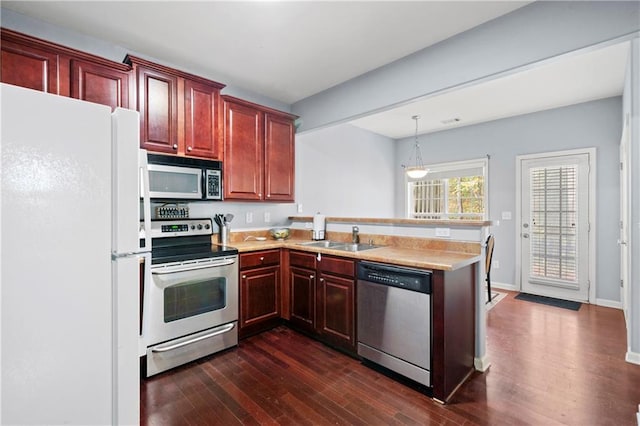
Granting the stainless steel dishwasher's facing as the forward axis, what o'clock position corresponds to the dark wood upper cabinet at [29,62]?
The dark wood upper cabinet is roughly at 1 o'clock from the stainless steel dishwasher.

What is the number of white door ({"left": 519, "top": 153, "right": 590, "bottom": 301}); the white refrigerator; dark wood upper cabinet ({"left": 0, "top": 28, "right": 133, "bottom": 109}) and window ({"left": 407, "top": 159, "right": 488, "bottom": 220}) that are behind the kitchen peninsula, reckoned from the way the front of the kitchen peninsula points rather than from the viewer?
2

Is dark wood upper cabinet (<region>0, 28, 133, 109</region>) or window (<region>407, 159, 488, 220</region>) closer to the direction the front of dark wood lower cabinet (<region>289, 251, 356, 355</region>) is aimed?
the dark wood upper cabinet

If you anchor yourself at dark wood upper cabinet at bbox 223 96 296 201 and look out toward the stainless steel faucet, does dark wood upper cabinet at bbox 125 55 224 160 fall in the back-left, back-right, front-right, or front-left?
back-right

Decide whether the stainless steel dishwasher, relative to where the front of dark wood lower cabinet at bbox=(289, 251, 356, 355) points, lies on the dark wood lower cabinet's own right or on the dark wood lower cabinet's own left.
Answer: on the dark wood lower cabinet's own left

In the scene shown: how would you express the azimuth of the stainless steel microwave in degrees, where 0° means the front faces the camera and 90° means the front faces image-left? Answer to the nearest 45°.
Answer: approximately 315°

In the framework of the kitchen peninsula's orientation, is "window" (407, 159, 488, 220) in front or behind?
behind

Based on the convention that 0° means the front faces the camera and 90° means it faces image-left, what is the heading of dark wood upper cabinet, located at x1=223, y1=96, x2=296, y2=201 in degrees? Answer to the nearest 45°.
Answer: approximately 315°

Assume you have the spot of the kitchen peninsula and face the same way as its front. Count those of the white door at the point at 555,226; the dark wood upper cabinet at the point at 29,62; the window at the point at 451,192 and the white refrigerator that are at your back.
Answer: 2

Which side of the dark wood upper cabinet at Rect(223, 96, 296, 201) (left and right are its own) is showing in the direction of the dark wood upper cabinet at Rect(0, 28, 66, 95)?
right

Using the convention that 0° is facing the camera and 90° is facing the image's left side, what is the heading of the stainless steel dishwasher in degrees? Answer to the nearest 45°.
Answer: approximately 45°
